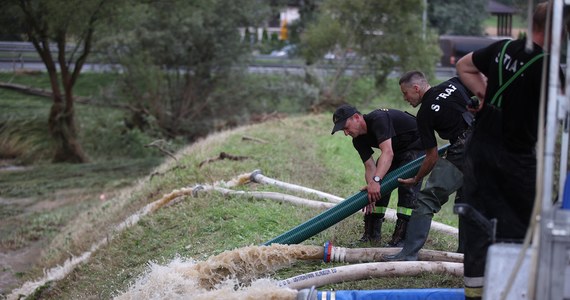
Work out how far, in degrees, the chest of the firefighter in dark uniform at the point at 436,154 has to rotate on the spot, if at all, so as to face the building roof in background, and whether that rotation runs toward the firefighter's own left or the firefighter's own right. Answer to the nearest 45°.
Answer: approximately 90° to the firefighter's own right

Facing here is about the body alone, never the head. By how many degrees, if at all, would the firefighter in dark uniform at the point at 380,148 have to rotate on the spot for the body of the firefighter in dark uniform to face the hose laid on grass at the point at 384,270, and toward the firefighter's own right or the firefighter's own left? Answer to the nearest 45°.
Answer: approximately 45° to the firefighter's own left

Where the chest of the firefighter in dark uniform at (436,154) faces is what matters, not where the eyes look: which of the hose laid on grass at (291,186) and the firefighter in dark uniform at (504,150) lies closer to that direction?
the hose laid on grass

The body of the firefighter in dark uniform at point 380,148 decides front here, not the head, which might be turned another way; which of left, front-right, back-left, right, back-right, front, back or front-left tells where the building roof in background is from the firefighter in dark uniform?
back-right

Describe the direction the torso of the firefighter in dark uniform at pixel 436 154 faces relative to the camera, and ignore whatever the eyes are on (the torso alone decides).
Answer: to the viewer's left

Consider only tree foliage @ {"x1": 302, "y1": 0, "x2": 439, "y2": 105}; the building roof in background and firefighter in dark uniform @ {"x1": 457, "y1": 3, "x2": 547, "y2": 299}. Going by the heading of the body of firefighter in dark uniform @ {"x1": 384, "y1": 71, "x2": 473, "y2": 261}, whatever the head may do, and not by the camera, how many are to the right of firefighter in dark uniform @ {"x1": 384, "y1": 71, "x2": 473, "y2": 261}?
2

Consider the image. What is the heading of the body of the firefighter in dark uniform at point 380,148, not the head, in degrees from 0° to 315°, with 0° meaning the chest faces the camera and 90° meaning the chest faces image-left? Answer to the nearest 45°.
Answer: approximately 45°

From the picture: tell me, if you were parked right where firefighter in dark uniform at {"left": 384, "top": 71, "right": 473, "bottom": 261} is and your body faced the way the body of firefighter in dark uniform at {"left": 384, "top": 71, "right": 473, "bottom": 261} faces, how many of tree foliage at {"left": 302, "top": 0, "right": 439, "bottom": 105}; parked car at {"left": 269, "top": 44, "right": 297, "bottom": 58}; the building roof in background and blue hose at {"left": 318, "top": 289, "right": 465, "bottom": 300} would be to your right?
3
